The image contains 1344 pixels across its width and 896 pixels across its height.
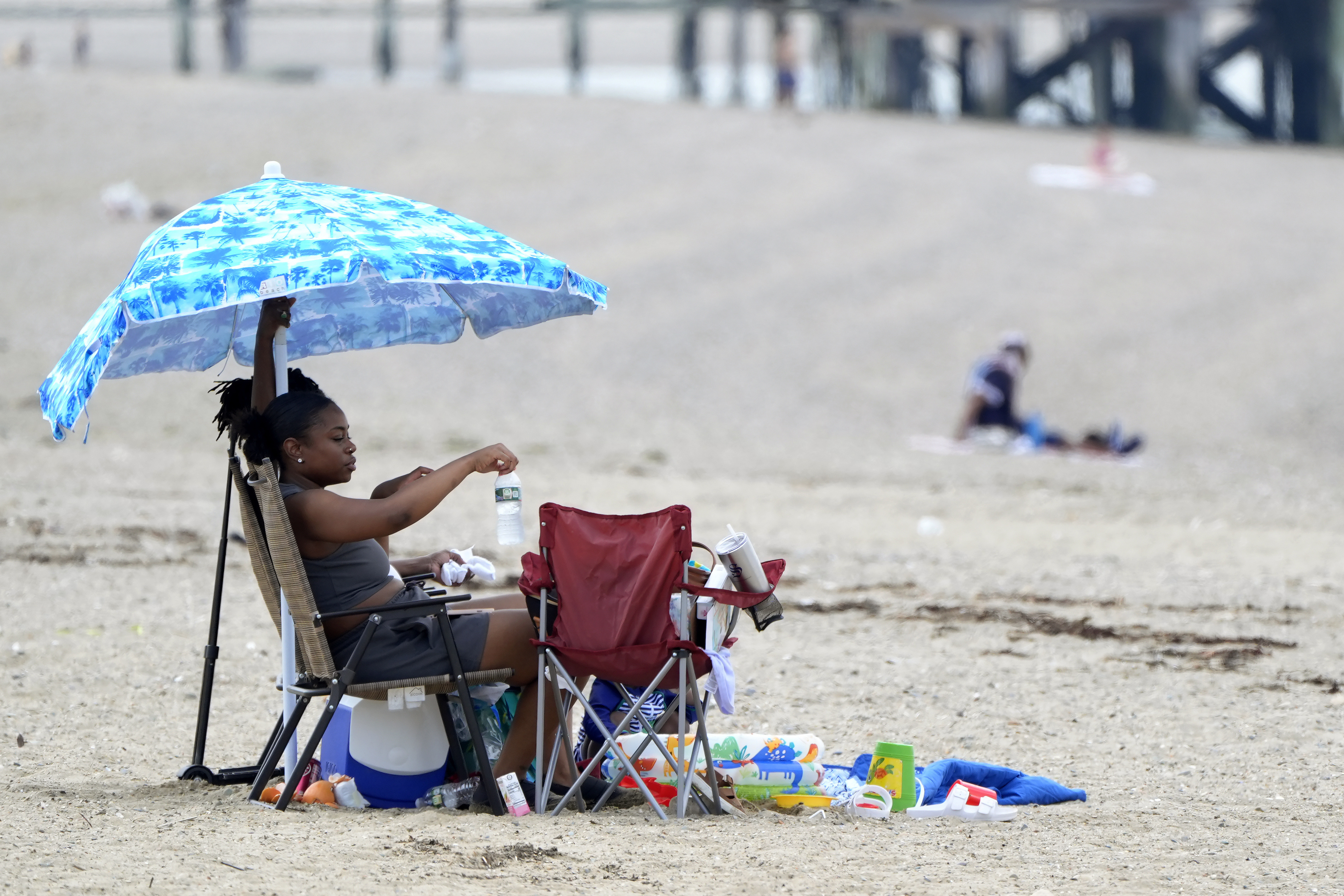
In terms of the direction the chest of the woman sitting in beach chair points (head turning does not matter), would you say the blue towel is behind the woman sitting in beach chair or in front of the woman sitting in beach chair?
in front

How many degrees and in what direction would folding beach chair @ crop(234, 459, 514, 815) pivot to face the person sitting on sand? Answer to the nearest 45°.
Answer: approximately 45° to its left

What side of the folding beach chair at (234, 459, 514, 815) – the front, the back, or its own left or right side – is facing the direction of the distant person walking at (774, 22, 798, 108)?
left

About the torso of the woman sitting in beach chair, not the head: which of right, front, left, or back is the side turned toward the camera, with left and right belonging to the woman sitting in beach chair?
right

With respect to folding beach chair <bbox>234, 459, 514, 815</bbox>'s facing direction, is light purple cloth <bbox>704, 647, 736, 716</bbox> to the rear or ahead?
ahead

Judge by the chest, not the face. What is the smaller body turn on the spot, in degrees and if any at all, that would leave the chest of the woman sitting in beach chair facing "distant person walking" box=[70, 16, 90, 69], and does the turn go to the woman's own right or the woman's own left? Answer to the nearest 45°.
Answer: approximately 90° to the woman's own left

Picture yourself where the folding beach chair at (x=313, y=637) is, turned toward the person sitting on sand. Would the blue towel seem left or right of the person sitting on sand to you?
right

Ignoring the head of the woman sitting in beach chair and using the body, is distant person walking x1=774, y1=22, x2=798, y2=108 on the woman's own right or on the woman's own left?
on the woman's own left

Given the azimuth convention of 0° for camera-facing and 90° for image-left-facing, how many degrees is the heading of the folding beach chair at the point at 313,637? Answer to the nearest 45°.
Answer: approximately 270°

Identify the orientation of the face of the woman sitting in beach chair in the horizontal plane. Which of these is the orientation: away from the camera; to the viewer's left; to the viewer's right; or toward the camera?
to the viewer's right
